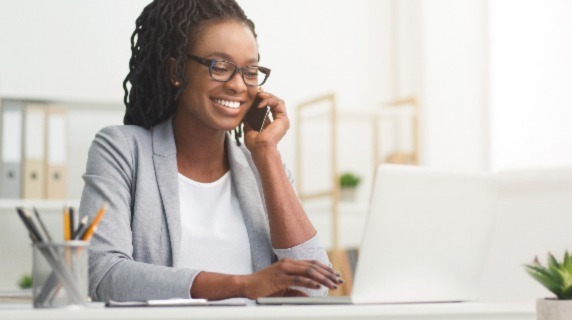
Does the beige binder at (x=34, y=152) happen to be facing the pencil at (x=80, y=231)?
yes

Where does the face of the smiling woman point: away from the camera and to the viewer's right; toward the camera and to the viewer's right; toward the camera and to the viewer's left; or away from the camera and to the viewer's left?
toward the camera and to the viewer's right

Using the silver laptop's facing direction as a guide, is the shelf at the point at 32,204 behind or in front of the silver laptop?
in front

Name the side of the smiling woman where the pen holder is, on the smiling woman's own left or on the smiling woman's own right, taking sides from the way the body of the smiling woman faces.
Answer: on the smiling woman's own right

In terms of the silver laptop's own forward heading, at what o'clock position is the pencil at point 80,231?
The pencil is roughly at 10 o'clock from the silver laptop.

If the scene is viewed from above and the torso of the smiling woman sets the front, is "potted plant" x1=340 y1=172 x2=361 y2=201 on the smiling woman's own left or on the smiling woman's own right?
on the smiling woman's own left

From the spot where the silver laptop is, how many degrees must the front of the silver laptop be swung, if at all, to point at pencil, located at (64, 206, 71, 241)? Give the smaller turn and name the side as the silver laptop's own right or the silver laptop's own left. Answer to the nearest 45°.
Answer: approximately 45° to the silver laptop's own left

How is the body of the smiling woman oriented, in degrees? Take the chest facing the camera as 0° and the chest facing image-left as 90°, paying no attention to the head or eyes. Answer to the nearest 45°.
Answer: approximately 315°
